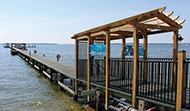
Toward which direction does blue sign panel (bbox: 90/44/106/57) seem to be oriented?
toward the camera
